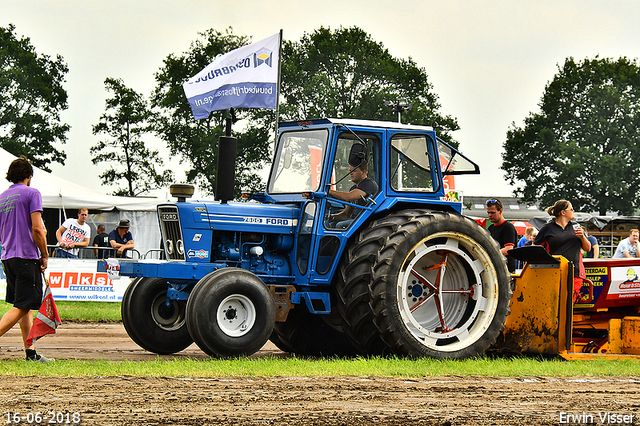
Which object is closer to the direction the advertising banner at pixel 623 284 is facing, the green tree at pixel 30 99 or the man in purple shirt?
the man in purple shirt

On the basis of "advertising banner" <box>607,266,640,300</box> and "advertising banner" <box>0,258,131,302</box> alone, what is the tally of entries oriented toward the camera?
2

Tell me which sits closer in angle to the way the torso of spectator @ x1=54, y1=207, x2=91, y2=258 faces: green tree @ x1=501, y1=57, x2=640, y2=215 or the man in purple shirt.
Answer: the man in purple shirt

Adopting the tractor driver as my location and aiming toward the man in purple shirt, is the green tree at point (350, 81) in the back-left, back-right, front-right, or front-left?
back-right

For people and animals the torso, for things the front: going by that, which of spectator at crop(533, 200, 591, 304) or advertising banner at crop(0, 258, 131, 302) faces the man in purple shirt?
the advertising banner

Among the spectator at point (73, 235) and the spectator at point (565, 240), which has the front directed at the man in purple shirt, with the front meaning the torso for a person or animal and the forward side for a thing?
the spectator at point (73, 235)

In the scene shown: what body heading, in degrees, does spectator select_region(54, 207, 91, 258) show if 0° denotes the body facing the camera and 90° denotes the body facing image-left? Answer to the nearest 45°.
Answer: approximately 0°

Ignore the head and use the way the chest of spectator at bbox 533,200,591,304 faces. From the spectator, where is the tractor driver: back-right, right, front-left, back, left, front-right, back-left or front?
right

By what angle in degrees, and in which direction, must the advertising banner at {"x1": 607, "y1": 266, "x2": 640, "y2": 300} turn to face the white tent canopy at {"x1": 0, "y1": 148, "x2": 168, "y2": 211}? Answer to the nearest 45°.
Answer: approximately 135° to its right

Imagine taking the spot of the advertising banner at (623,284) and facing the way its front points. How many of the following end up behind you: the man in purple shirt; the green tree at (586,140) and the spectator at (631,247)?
2

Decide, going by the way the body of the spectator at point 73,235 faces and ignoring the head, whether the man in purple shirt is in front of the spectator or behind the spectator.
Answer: in front

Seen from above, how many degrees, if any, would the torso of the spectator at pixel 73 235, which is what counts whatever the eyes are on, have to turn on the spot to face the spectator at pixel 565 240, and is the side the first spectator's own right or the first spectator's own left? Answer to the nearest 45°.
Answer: approximately 45° to the first spectator's own left
